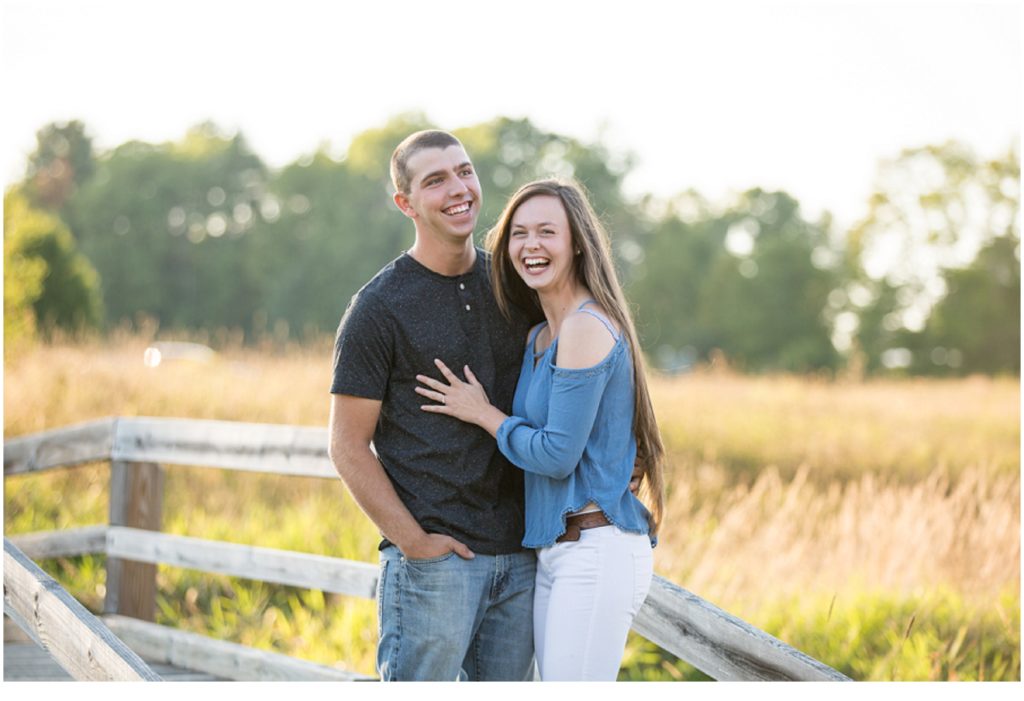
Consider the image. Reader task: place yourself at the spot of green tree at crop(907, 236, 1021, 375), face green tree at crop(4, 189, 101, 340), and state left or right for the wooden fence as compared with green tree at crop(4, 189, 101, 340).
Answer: left

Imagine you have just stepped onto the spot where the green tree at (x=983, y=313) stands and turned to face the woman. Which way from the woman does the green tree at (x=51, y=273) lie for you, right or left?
right

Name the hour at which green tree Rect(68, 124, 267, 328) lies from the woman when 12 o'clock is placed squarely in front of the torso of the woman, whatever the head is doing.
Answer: The green tree is roughly at 4 o'clock from the woman.

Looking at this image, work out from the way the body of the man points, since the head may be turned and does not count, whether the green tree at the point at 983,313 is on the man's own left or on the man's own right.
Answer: on the man's own left

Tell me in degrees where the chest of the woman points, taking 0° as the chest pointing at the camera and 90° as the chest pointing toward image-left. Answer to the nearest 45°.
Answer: approximately 45°

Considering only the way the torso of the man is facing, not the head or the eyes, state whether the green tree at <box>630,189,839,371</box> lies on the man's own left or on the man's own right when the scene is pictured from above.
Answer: on the man's own left

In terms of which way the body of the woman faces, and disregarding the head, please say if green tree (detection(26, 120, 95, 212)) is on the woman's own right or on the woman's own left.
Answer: on the woman's own right

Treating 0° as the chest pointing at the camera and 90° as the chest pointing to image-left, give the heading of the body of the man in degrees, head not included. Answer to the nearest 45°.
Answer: approximately 315°

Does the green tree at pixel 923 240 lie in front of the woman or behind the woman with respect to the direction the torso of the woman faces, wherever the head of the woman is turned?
behind
